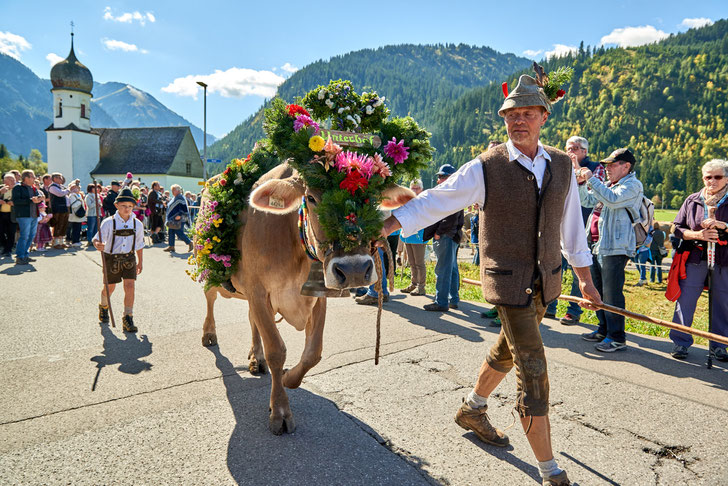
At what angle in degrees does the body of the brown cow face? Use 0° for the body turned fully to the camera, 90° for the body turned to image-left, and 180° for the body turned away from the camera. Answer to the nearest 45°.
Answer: approximately 315°

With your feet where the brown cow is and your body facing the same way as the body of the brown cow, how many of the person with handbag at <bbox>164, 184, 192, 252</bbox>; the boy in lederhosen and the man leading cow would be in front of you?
1

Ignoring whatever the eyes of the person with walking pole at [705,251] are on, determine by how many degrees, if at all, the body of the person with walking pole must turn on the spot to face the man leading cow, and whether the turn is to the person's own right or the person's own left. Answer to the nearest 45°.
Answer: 0° — they already face them

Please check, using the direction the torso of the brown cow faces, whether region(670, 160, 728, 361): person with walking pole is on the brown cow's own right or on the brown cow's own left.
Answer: on the brown cow's own left

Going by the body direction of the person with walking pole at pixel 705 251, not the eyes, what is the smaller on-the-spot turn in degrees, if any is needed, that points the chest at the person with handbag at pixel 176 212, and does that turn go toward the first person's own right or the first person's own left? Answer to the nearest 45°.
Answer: approximately 90° to the first person's own right

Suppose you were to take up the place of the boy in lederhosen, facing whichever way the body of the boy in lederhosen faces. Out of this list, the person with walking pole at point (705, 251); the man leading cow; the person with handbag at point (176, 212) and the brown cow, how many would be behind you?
1

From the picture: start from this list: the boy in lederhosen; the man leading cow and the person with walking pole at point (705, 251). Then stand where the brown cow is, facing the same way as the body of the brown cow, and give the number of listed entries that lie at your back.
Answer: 1

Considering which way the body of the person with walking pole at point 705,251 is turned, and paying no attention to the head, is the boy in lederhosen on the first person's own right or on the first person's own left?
on the first person's own right
